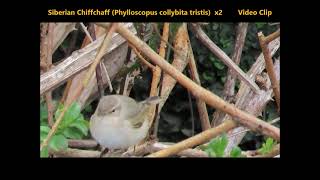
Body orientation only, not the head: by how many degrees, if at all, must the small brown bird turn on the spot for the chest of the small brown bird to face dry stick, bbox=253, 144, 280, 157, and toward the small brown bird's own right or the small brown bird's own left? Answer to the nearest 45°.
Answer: approximately 90° to the small brown bird's own left

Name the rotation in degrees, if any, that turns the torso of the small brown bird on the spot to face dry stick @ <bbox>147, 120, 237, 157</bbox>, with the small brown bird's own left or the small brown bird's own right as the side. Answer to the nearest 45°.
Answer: approximately 90° to the small brown bird's own left

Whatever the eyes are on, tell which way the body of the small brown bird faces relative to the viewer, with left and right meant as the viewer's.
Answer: facing the viewer and to the left of the viewer
